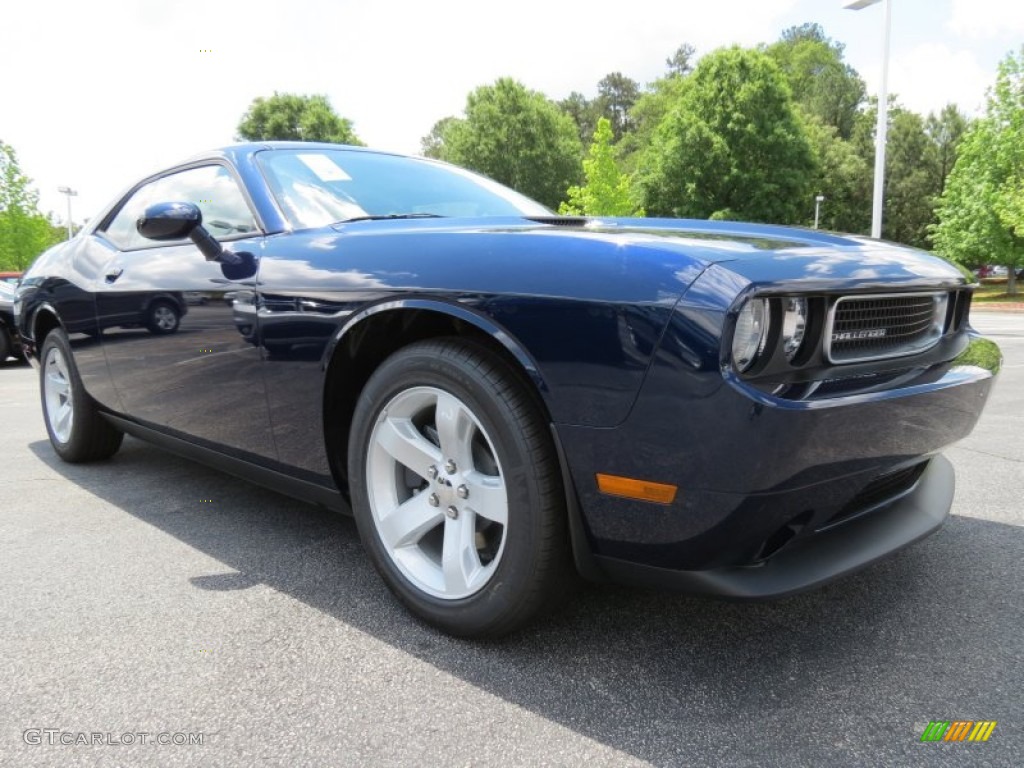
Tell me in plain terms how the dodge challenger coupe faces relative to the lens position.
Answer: facing the viewer and to the right of the viewer

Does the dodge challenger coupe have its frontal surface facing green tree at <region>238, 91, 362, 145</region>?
no

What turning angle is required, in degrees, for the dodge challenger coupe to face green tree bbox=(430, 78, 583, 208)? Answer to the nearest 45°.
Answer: approximately 135° to its left

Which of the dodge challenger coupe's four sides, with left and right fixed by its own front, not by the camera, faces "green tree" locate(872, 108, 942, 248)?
left

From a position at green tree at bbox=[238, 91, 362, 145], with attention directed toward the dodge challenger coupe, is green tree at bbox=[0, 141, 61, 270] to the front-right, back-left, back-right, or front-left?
front-right

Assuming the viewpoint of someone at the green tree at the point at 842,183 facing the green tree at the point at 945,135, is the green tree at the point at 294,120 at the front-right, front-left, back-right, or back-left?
back-left

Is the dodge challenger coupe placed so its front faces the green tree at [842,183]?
no

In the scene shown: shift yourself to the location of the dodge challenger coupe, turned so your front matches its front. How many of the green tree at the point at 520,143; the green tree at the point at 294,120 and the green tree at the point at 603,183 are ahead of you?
0

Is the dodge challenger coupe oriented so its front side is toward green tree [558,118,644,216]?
no

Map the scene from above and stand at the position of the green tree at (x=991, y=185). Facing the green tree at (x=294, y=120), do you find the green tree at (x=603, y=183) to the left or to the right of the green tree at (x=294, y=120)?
left

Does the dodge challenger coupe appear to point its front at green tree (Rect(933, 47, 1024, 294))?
no

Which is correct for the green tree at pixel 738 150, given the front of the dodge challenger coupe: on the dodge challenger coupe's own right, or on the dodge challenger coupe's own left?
on the dodge challenger coupe's own left

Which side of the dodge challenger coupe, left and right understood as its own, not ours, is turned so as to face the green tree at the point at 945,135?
left

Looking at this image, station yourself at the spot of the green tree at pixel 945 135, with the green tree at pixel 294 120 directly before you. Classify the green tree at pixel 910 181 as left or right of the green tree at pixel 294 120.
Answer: left

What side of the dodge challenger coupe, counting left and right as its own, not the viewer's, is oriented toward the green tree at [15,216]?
back
